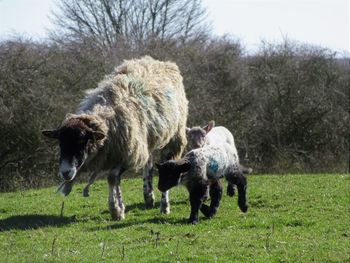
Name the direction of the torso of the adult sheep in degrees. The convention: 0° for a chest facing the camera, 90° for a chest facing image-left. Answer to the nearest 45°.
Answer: approximately 45°

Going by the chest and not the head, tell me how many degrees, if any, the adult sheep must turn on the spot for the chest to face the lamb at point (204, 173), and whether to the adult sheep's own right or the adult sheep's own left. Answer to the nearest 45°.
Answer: approximately 90° to the adult sheep's own left

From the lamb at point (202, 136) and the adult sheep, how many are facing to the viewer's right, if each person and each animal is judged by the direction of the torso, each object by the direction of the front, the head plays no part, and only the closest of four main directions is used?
0

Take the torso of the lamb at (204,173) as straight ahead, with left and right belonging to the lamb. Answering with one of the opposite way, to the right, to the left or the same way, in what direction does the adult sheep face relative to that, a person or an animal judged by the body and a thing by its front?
the same way

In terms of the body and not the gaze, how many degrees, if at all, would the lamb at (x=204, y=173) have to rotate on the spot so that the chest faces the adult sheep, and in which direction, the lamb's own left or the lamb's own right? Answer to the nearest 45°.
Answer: approximately 45° to the lamb's own right

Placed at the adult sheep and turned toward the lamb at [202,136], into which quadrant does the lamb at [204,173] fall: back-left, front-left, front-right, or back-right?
front-right

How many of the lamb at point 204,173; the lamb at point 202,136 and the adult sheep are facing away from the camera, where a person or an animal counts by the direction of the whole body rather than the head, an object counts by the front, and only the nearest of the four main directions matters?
0

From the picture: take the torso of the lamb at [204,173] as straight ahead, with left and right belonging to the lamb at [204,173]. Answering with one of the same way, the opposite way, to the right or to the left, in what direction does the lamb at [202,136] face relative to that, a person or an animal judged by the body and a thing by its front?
the same way

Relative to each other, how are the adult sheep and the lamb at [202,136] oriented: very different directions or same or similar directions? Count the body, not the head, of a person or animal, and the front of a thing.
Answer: same or similar directions

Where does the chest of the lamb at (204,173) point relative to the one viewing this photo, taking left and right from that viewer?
facing the viewer and to the left of the viewer

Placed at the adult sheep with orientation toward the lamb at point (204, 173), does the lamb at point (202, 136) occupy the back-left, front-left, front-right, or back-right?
front-left

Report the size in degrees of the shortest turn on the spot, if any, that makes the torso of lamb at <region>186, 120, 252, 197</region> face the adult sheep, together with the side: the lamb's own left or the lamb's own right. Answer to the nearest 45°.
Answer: approximately 45° to the lamb's own right

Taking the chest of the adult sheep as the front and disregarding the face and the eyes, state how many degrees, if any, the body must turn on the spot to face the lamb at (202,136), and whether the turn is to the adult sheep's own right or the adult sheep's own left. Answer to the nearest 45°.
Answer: approximately 135° to the adult sheep's own left

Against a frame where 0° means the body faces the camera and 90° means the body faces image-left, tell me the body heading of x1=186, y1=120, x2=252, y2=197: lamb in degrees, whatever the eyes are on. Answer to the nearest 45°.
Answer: approximately 45°
